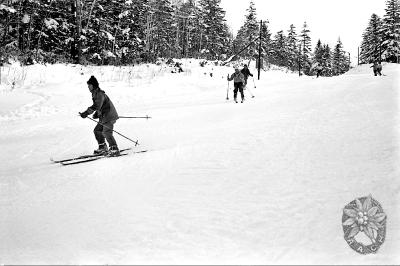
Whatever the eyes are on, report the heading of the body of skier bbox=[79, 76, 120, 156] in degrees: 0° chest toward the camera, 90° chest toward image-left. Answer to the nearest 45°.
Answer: approximately 90°

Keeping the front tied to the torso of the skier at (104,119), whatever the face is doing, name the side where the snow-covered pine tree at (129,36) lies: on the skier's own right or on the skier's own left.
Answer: on the skier's own right

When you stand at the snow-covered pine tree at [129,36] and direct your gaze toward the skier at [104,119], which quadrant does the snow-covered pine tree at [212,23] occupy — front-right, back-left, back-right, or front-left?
back-left

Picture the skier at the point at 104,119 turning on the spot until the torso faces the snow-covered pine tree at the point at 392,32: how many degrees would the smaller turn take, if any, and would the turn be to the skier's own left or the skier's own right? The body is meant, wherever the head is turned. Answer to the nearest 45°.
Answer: approximately 135° to the skier's own right

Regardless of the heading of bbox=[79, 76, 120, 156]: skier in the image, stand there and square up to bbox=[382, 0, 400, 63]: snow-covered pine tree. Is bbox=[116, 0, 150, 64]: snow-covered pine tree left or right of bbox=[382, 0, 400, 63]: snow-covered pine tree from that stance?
left

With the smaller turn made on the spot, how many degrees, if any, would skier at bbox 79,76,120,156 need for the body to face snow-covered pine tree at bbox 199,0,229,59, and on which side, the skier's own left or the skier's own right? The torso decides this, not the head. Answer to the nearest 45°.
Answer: approximately 90° to the skier's own right
